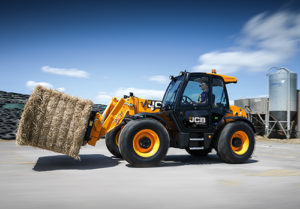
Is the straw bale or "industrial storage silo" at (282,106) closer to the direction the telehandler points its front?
the straw bale

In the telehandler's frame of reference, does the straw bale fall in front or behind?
in front

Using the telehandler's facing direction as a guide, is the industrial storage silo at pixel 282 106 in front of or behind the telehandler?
behind

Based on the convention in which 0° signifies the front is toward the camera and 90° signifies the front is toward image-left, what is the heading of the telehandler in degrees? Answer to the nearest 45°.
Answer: approximately 45°

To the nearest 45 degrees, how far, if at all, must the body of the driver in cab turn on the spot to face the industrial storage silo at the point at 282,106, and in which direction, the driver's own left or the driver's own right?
approximately 180°

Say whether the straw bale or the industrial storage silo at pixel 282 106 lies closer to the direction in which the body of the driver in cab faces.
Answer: the straw bale
